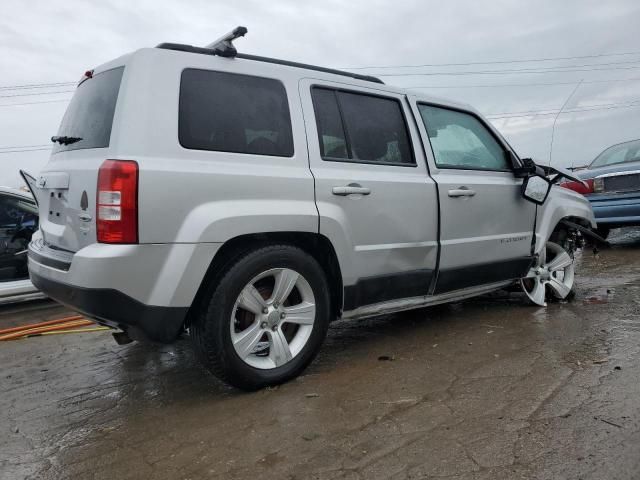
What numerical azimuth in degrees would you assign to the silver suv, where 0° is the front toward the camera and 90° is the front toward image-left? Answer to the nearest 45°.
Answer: approximately 225°

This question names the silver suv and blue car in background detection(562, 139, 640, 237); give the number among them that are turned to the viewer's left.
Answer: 0

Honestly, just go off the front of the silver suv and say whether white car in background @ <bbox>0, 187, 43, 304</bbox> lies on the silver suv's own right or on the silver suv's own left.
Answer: on the silver suv's own left
